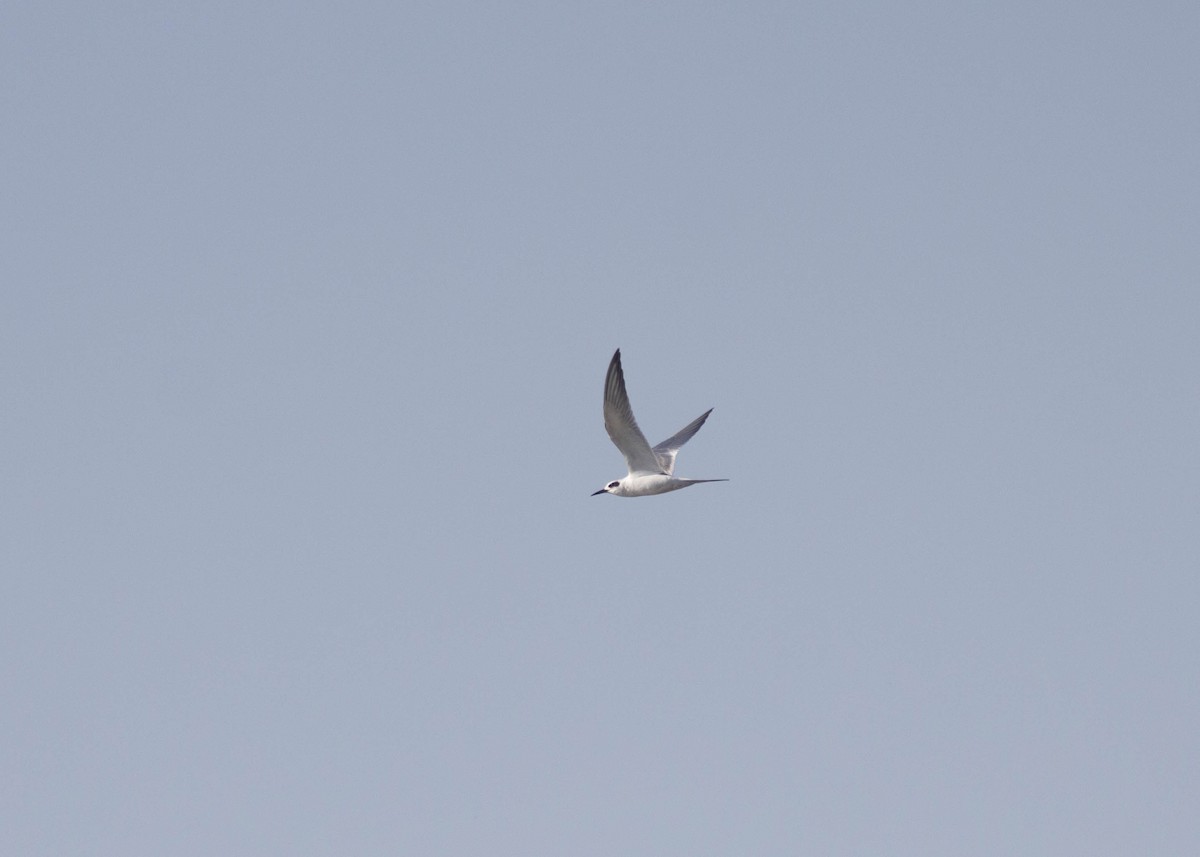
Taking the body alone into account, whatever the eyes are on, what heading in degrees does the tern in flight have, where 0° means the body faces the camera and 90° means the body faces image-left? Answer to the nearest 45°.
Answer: approximately 90°
